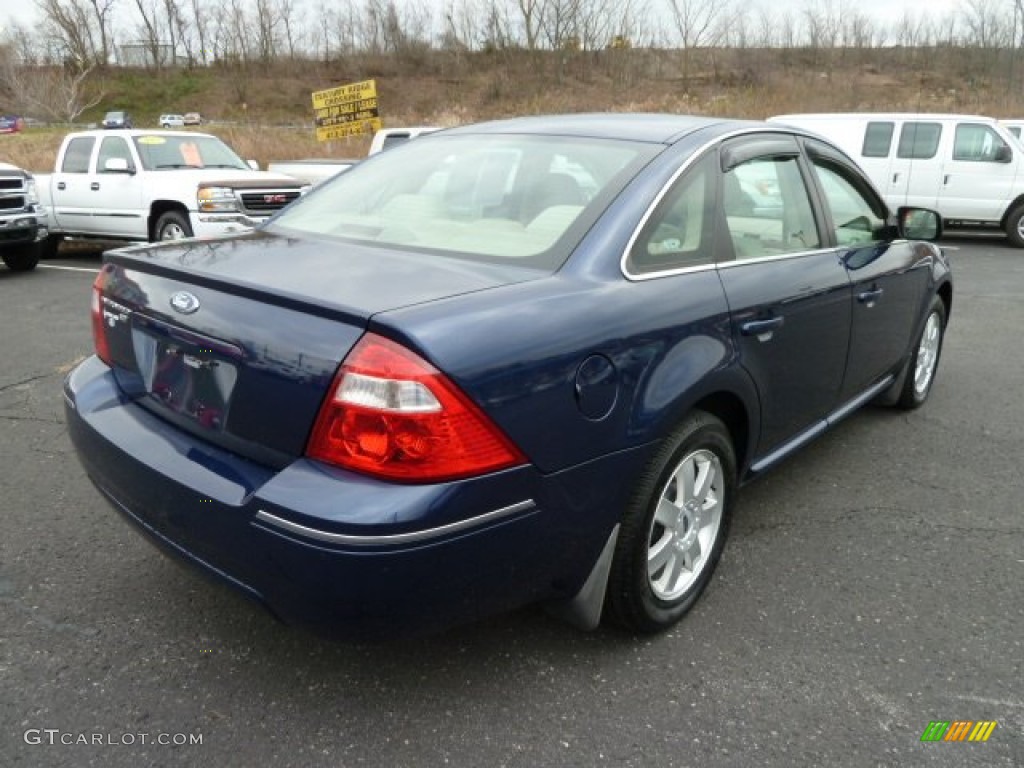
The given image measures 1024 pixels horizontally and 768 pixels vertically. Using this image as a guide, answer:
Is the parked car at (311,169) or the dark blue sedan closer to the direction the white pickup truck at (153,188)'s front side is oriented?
the dark blue sedan

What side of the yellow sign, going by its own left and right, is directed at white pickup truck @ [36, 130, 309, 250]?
front

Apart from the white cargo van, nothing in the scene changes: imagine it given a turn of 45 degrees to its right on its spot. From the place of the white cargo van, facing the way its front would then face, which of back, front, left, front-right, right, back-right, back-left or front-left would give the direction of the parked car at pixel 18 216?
right

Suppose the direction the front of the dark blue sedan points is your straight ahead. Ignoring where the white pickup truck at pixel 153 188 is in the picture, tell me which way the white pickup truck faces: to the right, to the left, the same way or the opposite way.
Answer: to the right

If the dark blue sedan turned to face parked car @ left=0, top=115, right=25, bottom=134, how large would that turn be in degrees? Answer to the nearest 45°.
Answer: approximately 90° to its left

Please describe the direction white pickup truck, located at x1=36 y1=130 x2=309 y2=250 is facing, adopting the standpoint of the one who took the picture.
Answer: facing the viewer and to the right of the viewer

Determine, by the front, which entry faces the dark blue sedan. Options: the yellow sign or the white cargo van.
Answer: the yellow sign

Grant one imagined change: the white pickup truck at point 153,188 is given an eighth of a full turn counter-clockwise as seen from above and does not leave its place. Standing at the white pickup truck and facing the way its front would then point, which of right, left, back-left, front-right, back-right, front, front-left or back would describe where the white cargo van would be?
front

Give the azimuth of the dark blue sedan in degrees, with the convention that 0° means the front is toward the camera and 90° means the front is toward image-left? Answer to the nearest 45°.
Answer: approximately 225°

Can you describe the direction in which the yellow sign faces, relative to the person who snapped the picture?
facing the viewer

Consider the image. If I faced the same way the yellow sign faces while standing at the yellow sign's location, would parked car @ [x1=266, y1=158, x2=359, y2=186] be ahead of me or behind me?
ahead

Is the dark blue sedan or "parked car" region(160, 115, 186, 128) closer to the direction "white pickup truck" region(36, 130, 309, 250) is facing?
the dark blue sedan

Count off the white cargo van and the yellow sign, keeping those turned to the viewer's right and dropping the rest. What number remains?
1

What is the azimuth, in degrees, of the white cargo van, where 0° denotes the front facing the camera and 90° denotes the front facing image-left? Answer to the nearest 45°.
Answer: approximately 270°
